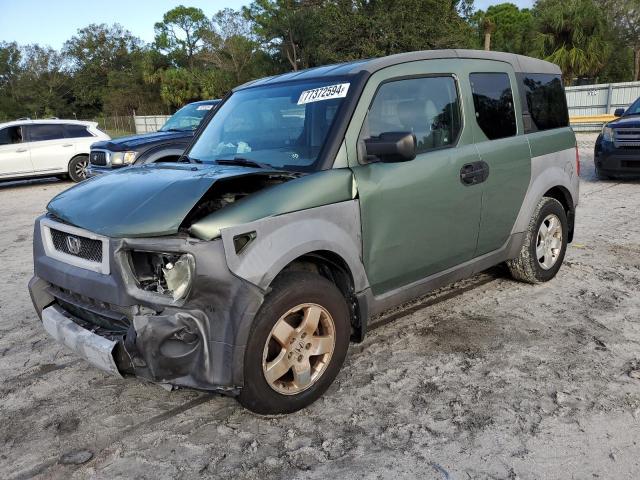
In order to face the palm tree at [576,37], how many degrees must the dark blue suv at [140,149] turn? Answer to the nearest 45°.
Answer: approximately 180°

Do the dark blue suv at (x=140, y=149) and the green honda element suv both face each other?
no

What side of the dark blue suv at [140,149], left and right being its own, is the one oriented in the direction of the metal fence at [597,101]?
back

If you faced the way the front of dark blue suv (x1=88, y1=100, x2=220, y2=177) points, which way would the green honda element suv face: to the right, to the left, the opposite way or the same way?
the same way

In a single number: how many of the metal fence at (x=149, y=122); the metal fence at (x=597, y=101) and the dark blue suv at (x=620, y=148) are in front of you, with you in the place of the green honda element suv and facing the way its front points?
0

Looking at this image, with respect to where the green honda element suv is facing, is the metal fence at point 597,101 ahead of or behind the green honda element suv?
behind

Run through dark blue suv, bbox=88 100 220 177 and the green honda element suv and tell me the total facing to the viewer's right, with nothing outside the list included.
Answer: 0

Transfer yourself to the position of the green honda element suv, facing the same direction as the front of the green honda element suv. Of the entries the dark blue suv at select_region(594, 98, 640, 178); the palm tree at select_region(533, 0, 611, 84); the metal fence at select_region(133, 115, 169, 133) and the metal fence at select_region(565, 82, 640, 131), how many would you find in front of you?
0

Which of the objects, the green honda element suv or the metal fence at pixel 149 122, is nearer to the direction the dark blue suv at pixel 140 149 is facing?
the green honda element suv

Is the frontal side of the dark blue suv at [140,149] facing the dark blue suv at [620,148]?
no

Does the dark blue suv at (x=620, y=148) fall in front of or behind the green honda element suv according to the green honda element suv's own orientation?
behind

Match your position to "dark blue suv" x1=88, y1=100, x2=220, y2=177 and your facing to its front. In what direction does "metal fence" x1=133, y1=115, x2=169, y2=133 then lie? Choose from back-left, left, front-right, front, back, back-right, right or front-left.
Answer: back-right

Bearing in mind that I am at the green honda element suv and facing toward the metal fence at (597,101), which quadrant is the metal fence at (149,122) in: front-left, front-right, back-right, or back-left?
front-left

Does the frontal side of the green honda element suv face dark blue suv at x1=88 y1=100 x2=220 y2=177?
no

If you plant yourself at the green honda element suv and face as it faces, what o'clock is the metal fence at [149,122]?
The metal fence is roughly at 4 o'clock from the green honda element suv.

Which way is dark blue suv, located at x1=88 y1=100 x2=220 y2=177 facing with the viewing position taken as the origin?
facing the viewer and to the left of the viewer

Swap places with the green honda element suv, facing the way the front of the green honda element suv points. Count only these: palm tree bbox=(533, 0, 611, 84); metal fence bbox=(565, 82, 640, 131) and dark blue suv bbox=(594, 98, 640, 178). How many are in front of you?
0

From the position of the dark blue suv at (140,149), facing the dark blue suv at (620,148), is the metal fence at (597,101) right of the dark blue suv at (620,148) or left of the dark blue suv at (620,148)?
left

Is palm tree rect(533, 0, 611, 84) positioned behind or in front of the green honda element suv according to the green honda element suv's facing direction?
behind
